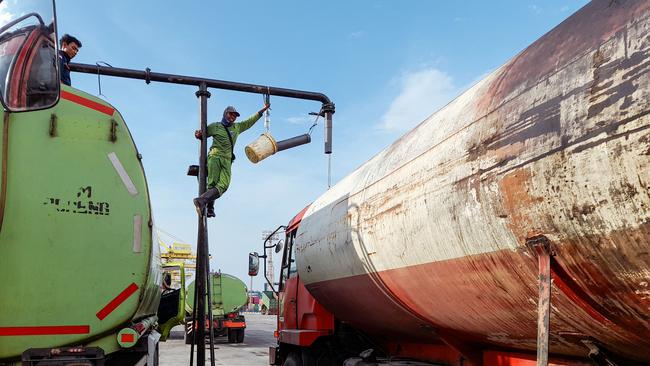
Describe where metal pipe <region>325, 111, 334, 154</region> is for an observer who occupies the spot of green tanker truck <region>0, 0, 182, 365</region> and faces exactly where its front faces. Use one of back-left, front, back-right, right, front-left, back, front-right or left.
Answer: front-right

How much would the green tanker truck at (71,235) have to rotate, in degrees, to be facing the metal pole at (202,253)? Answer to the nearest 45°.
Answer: approximately 45° to its right

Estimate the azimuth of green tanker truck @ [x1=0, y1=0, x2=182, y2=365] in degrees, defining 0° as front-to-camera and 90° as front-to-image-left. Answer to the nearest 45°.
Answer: approximately 180°

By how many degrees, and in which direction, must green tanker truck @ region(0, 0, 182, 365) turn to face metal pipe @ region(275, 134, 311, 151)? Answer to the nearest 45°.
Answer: approximately 45° to its right

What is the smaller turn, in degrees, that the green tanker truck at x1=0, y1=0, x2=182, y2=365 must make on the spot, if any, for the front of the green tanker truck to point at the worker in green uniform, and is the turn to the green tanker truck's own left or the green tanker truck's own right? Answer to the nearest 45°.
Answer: approximately 45° to the green tanker truck's own right

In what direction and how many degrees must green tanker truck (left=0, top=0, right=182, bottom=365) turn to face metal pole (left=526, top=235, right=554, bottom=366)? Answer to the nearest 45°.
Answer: approximately 135° to its right
